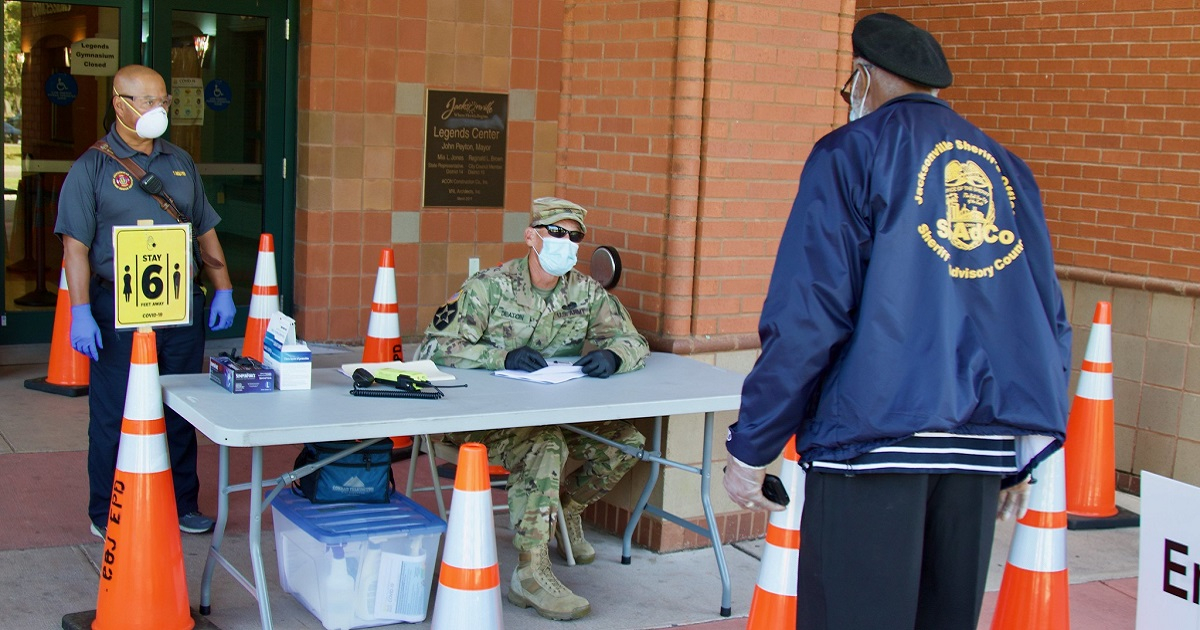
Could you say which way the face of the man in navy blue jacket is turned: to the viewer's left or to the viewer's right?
to the viewer's left

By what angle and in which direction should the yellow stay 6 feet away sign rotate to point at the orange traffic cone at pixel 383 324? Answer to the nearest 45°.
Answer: approximately 135° to its left

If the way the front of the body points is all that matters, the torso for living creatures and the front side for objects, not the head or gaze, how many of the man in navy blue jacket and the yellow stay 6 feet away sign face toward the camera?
1

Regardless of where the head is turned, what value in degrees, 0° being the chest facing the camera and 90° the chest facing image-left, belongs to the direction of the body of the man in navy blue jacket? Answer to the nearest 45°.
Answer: approximately 135°

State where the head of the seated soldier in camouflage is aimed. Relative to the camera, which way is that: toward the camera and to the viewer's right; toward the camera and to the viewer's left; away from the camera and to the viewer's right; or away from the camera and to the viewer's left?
toward the camera and to the viewer's right

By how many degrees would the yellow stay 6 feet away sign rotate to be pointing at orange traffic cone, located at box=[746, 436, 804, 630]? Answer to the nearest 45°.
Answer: approximately 45° to its left

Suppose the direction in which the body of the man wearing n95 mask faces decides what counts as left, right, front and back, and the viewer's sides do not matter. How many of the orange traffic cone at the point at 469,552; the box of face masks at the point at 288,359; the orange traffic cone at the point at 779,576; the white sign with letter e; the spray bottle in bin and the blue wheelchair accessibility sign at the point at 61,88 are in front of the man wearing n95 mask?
5

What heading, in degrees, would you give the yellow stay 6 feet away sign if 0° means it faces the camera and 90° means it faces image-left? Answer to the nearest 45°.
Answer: approximately 0°

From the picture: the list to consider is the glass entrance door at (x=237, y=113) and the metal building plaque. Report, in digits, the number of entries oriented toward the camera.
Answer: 2

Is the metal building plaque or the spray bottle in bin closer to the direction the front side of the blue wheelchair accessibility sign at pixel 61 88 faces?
the spray bottle in bin

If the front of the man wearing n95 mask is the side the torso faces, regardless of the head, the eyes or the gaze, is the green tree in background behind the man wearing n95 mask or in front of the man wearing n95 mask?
behind
